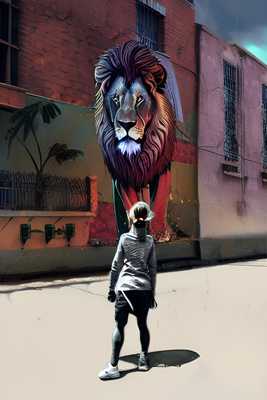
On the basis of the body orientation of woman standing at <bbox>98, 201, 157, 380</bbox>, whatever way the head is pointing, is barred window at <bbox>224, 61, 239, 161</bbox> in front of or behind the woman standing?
in front

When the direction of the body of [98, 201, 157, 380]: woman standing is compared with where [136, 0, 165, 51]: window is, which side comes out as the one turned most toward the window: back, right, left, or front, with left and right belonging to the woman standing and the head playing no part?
front

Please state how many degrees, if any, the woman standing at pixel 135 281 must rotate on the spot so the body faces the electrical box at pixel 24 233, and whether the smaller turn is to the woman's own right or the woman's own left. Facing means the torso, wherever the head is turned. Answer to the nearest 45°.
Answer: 0° — they already face it

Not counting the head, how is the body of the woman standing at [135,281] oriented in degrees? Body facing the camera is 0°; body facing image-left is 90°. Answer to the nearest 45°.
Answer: approximately 180°

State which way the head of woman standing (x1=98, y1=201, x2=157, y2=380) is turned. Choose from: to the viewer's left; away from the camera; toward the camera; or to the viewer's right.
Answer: away from the camera

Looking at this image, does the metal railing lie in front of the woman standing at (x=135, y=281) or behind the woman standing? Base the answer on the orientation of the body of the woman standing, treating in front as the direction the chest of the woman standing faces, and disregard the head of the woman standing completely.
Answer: in front

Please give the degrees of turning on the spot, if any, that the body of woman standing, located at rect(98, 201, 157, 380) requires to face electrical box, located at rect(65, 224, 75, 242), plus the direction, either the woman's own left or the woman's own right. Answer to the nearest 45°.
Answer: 0° — they already face it

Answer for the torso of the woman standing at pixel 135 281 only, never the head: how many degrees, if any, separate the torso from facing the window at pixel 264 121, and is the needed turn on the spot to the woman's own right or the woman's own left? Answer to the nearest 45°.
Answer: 0° — they already face it

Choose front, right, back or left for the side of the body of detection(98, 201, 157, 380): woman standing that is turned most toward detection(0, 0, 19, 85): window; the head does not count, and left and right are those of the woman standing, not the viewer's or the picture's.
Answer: front
